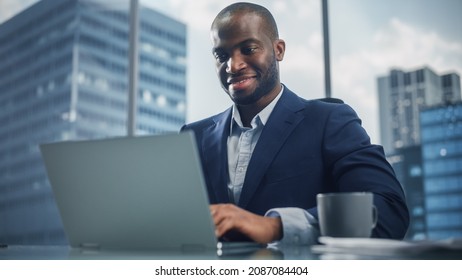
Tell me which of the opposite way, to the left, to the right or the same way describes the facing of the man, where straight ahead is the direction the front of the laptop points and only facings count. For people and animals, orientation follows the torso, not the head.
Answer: the opposite way

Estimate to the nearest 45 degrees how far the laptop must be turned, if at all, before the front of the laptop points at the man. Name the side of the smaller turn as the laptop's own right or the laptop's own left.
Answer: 0° — it already faces them

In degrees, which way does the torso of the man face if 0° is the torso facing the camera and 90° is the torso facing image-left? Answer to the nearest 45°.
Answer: approximately 45°

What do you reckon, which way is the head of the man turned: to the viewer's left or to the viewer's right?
to the viewer's left

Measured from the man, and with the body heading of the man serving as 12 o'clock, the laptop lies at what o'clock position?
The laptop is roughly at 11 o'clock from the man.

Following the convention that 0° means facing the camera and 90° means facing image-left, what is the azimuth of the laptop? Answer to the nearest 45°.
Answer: approximately 225°
